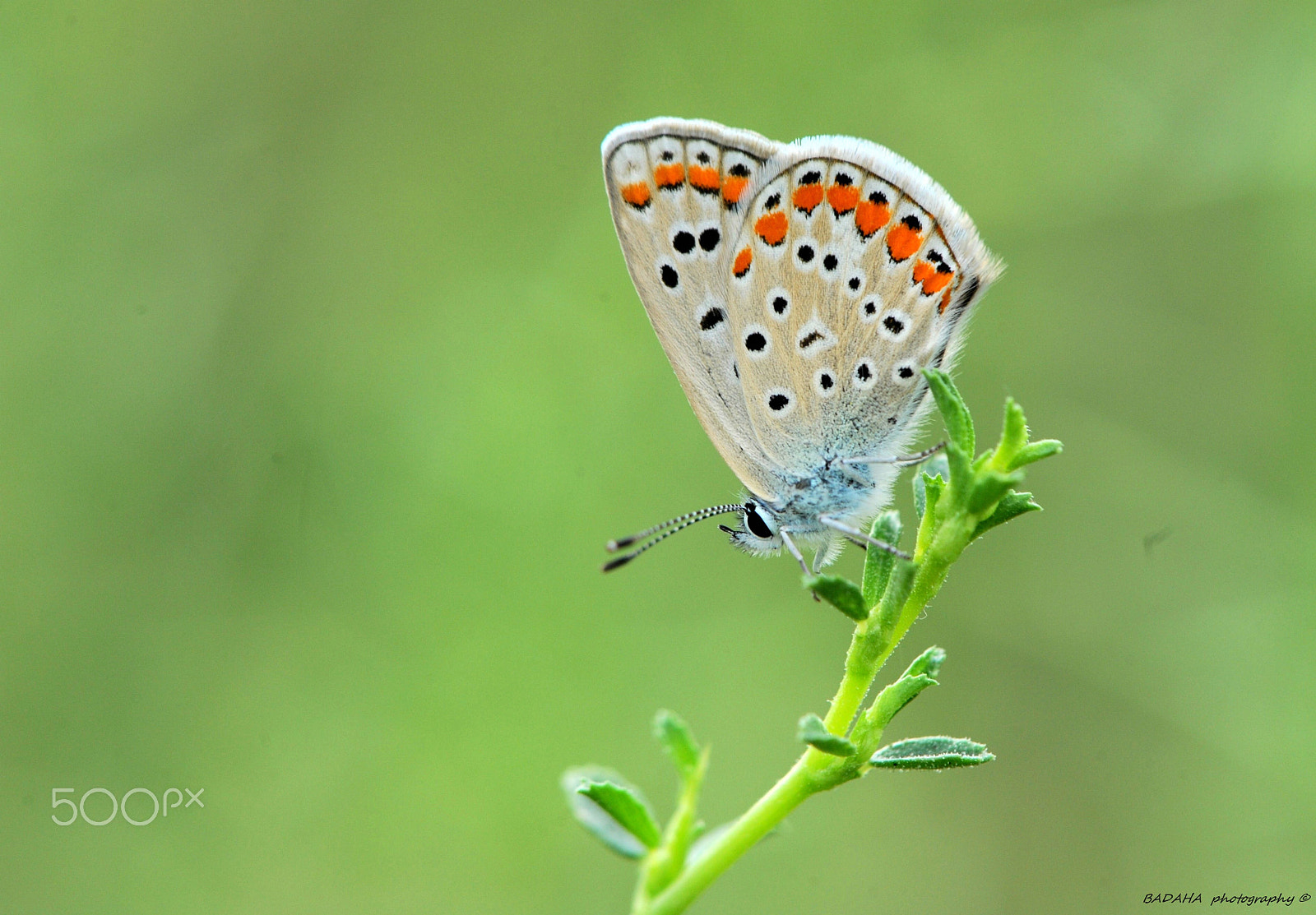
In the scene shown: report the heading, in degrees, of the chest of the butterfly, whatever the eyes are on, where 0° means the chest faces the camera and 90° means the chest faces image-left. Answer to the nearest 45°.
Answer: approximately 90°
